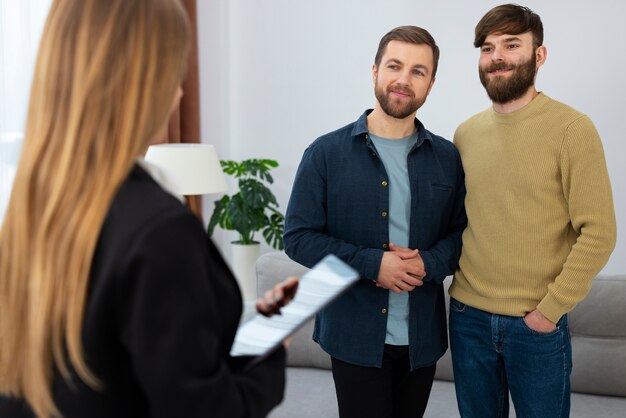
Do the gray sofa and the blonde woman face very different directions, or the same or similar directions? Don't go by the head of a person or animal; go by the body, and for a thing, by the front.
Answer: very different directions

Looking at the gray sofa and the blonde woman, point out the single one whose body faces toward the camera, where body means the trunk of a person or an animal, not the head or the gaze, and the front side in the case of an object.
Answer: the gray sofa

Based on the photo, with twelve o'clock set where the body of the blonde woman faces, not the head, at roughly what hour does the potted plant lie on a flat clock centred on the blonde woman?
The potted plant is roughly at 11 o'clock from the blonde woman.

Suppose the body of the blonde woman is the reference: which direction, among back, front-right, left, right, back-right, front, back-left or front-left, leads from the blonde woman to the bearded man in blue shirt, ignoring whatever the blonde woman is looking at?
front

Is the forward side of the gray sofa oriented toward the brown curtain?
no

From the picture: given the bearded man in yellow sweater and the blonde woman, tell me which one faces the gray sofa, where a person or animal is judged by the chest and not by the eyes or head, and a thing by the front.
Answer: the blonde woman

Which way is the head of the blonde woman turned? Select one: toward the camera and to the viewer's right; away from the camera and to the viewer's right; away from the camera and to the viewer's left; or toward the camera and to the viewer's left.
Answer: away from the camera and to the viewer's right

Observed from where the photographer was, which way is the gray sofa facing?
facing the viewer

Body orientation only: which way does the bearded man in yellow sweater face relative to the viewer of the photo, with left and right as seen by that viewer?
facing the viewer and to the left of the viewer

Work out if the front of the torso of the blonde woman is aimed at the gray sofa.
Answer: yes

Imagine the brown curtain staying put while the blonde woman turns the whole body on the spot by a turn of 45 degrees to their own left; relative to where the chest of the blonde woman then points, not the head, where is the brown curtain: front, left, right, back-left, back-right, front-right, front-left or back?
front

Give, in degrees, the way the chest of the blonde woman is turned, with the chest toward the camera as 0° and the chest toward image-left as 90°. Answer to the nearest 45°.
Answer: approximately 225°

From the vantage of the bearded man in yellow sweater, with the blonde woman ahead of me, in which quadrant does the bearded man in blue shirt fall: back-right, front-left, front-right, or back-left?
front-right

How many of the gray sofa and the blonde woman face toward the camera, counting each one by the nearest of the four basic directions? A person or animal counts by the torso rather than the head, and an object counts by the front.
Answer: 1

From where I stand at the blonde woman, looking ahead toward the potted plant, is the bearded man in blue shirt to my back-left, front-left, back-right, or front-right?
front-right

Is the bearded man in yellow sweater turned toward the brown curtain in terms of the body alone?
no

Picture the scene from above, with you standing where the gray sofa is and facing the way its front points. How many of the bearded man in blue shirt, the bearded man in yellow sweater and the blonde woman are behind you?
0
